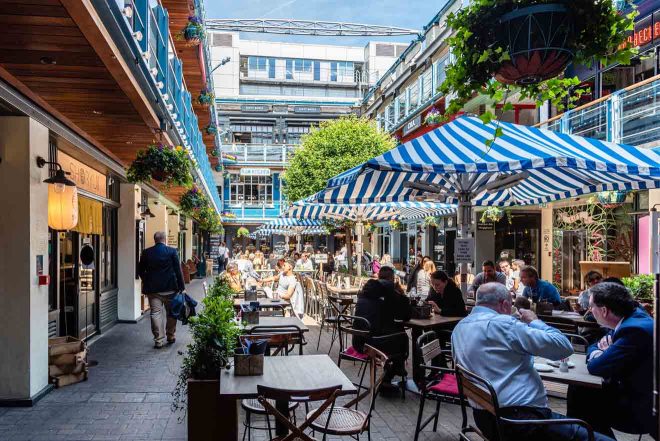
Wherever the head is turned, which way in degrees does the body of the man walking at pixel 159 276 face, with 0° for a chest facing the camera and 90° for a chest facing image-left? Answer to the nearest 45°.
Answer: approximately 180°

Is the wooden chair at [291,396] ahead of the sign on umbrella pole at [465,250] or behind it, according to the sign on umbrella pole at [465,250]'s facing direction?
ahead

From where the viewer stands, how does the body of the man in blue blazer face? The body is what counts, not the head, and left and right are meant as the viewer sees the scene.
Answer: facing to the left of the viewer

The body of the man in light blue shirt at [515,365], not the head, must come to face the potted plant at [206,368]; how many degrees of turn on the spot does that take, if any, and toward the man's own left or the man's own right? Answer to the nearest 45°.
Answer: approximately 135° to the man's own left

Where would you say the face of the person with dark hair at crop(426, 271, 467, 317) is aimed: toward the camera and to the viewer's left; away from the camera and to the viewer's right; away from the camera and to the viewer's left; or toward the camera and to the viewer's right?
toward the camera and to the viewer's left

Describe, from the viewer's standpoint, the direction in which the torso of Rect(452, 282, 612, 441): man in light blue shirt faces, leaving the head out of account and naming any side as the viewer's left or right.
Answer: facing away from the viewer and to the right of the viewer

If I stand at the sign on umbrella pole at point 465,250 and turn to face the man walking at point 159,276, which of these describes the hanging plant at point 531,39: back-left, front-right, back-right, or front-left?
back-left

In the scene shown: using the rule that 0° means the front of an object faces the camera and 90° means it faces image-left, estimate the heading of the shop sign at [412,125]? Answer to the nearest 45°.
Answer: approximately 45°

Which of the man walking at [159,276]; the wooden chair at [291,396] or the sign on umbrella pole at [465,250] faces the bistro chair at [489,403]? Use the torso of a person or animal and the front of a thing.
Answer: the sign on umbrella pole

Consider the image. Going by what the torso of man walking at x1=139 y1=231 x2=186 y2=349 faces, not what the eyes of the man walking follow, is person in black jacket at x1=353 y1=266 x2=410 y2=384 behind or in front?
behind

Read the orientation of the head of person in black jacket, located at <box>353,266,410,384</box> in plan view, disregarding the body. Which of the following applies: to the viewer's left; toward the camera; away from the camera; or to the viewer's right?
away from the camera

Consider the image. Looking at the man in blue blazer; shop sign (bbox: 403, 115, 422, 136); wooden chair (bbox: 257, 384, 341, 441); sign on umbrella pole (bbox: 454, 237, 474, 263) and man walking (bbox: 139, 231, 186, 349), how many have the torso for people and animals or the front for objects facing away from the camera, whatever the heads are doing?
2

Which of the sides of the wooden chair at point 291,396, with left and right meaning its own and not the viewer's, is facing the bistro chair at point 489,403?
right
